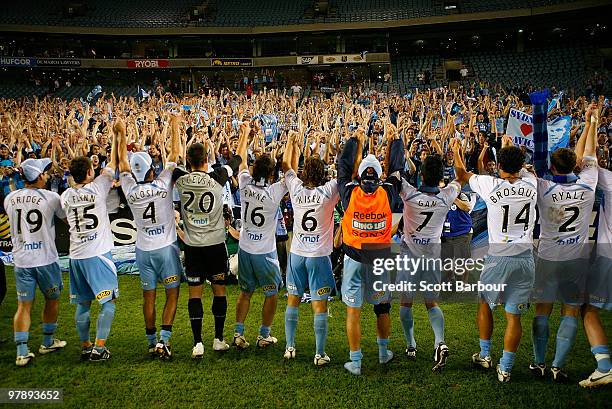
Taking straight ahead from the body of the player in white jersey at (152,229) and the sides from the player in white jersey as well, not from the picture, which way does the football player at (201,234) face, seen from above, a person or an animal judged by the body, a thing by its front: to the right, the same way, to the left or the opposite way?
the same way

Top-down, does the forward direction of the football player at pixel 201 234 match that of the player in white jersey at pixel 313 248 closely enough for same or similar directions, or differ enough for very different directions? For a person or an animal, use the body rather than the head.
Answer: same or similar directions

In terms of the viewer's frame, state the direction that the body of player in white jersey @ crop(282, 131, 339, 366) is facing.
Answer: away from the camera

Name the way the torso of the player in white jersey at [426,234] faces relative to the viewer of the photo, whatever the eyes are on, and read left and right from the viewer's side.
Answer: facing away from the viewer

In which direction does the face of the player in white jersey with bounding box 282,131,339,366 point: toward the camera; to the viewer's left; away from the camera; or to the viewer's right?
away from the camera

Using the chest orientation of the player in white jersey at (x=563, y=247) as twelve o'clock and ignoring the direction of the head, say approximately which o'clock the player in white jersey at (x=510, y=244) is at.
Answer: the player in white jersey at (x=510, y=244) is roughly at 8 o'clock from the player in white jersey at (x=563, y=247).

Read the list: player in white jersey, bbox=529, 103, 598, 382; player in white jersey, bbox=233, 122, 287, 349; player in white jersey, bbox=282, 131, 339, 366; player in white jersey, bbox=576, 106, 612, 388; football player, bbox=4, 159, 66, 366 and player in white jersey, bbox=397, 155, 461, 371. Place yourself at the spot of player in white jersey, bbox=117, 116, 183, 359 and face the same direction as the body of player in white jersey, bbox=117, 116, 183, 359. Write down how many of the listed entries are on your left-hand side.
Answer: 1

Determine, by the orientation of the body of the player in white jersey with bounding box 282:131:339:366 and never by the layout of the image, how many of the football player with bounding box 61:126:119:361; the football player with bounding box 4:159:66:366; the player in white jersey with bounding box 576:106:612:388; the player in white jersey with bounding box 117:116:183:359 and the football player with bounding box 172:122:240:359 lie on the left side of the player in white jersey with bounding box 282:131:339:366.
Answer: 4

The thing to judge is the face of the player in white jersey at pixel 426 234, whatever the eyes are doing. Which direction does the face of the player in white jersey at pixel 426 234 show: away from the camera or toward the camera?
away from the camera

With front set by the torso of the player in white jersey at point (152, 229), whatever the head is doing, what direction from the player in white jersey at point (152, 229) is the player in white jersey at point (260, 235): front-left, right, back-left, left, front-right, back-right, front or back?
right

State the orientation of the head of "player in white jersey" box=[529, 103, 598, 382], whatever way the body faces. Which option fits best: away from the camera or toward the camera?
away from the camera

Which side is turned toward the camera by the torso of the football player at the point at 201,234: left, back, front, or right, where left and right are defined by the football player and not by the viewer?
back

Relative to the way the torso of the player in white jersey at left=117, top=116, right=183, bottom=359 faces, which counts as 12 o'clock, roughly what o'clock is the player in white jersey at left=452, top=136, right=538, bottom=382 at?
the player in white jersey at left=452, top=136, right=538, bottom=382 is roughly at 4 o'clock from the player in white jersey at left=117, top=116, right=183, bottom=359.

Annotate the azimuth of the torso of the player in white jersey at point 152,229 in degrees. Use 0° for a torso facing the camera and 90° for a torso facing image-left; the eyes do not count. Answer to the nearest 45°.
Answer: approximately 180°

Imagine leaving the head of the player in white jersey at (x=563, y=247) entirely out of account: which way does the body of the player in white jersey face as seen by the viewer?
away from the camera
